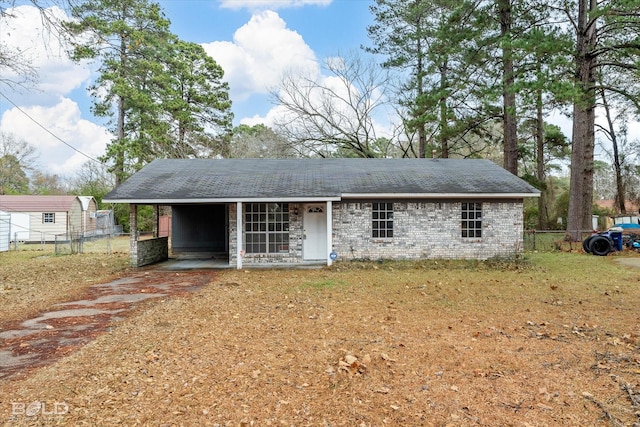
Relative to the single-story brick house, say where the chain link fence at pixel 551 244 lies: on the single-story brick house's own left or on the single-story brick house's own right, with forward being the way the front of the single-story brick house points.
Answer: on the single-story brick house's own left

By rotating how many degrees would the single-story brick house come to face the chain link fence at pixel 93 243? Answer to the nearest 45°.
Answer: approximately 135° to its right

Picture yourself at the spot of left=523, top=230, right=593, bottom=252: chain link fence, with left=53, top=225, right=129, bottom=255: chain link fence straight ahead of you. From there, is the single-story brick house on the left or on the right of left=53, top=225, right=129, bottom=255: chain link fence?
left

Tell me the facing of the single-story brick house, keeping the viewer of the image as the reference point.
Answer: facing the viewer
